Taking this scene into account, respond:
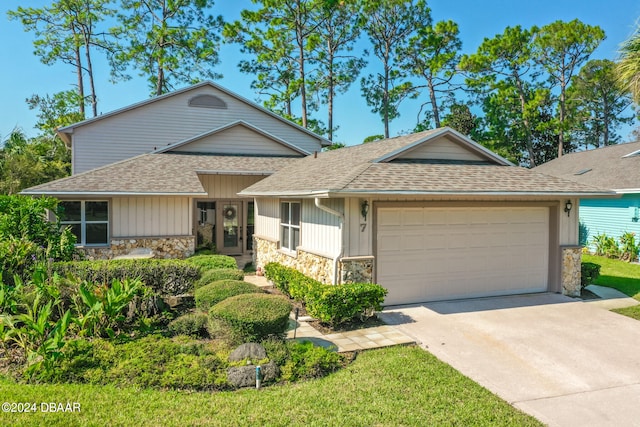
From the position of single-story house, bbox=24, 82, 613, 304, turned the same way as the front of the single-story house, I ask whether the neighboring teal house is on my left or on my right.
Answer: on my left

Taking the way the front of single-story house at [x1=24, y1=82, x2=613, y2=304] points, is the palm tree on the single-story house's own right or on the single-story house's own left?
on the single-story house's own left

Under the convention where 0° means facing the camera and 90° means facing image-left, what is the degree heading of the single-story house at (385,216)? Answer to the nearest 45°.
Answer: approximately 0°

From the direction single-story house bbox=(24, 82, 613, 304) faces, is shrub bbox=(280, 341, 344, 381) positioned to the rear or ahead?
ahead

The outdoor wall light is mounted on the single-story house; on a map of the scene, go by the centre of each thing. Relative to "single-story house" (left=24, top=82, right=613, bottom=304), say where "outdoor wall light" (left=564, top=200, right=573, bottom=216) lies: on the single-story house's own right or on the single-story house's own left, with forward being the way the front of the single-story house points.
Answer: on the single-story house's own left

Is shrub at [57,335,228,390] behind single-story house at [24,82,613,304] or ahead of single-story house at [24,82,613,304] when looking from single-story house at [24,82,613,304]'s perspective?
ahead

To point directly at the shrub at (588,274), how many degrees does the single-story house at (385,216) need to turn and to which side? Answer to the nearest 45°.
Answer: approximately 90° to its left

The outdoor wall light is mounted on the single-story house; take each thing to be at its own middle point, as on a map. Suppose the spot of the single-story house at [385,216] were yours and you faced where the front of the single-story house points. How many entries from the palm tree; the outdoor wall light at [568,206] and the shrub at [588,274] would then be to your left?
3

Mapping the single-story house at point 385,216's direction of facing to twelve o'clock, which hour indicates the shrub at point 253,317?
The shrub is roughly at 1 o'clock from the single-story house.

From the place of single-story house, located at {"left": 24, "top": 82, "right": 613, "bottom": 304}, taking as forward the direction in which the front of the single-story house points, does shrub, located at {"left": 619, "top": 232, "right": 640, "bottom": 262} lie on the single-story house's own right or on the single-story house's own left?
on the single-story house's own left
